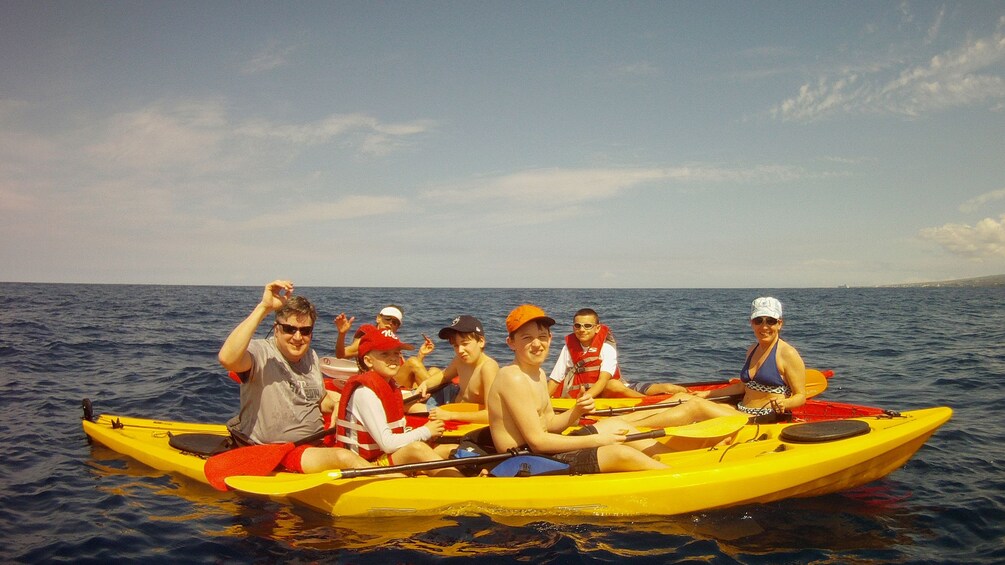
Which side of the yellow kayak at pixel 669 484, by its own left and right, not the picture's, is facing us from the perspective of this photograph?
right

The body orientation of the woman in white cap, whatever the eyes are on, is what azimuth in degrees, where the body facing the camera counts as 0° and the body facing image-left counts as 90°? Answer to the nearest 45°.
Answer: approximately 45°

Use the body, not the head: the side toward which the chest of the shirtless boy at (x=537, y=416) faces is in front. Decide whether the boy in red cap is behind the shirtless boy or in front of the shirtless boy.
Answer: behind
